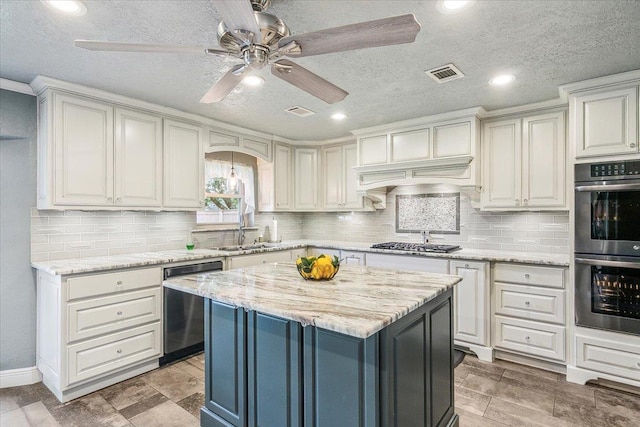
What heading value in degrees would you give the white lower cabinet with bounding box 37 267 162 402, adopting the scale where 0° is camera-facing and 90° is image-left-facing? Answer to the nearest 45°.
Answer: approximately 315°

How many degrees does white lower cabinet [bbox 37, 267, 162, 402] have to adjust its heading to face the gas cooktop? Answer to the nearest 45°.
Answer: approximately 45° to its left

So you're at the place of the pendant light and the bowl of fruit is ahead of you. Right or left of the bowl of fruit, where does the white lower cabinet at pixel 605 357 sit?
left

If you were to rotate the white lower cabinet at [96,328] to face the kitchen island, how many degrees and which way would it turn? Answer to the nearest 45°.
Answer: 0° — it already faces it

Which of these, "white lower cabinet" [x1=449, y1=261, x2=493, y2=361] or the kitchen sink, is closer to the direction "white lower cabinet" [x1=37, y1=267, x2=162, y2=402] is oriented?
the white lower cabinet

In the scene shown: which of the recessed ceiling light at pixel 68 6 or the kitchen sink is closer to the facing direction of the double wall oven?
the recessed ceiling light
